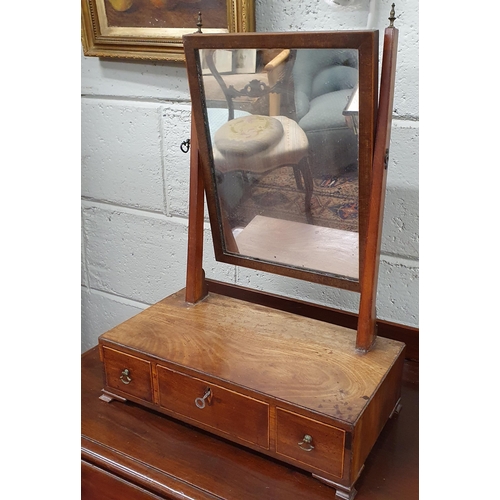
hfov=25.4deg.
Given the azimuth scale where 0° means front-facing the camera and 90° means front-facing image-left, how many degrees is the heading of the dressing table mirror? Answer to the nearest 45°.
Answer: approximately 45°
